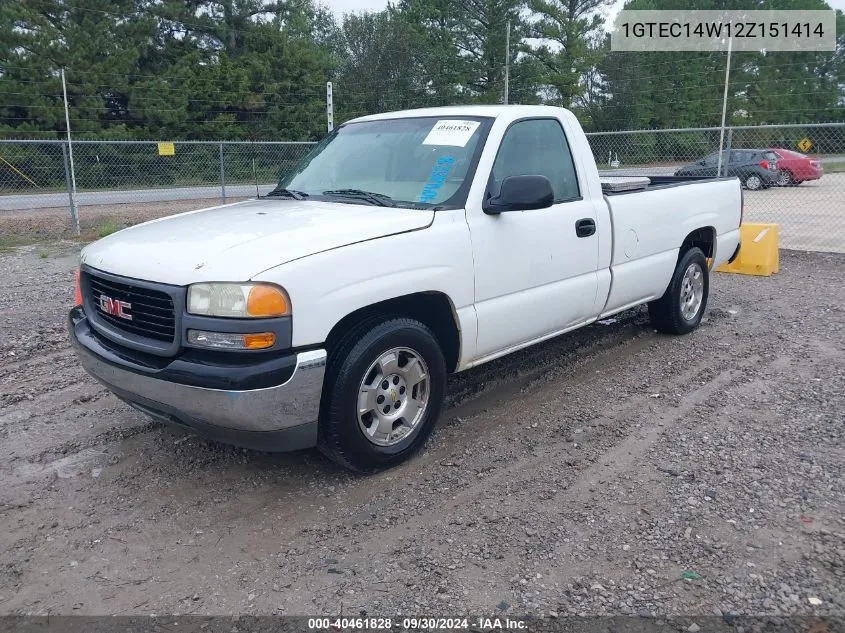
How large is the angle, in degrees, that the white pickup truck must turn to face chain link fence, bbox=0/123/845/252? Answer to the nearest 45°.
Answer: approximately 135° to its right

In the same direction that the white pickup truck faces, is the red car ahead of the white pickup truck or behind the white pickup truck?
behind

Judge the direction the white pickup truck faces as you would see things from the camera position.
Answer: facing the viewer and to the left of the viewer

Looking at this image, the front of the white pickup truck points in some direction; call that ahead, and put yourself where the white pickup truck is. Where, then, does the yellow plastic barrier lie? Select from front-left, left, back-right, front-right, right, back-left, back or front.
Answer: back

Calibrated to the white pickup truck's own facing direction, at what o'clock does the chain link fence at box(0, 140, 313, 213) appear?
The chain link fence is roughly at 4 o'clock from the white pickup truck.
